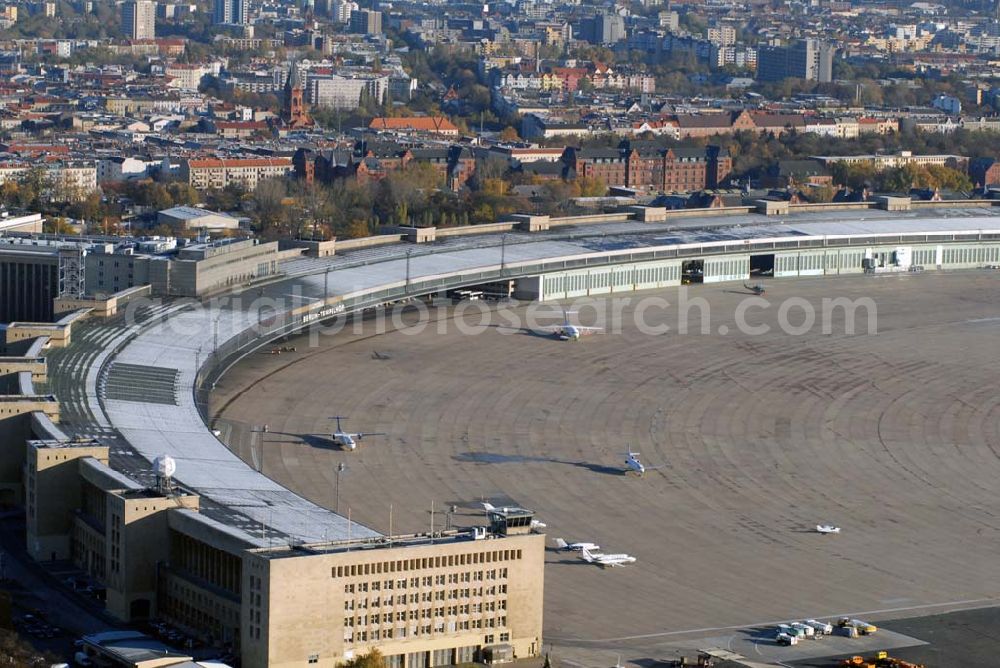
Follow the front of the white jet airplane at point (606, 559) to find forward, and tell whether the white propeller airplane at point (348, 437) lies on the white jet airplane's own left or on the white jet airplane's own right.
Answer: on the white jet airplane's own left

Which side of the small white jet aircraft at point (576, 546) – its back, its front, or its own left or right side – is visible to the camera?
right

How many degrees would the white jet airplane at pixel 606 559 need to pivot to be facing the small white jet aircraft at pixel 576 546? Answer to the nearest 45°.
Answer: approximately 135° to its left

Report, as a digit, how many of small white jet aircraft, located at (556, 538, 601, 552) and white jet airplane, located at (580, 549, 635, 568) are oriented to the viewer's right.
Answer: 2

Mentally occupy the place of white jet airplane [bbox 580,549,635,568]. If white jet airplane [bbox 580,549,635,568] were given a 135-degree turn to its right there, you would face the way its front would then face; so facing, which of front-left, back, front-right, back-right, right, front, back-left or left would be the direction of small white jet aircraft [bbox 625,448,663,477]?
back-right

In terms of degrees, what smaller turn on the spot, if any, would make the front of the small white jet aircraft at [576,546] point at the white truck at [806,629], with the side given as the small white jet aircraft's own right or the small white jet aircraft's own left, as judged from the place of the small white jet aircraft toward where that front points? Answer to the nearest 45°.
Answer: approximately 45° to the small white jet aircraft's own right

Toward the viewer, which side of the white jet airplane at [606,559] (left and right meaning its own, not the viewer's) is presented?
right

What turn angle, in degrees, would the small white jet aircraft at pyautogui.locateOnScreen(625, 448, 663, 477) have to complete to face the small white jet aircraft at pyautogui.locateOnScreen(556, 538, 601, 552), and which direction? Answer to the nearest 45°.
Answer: approximately 45° to its right

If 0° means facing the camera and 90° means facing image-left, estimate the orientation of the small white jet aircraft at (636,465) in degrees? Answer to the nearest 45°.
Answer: approximately 315°

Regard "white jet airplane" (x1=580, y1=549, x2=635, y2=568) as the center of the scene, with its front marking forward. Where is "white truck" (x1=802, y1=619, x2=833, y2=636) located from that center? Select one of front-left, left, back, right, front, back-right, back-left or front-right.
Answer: front-right
